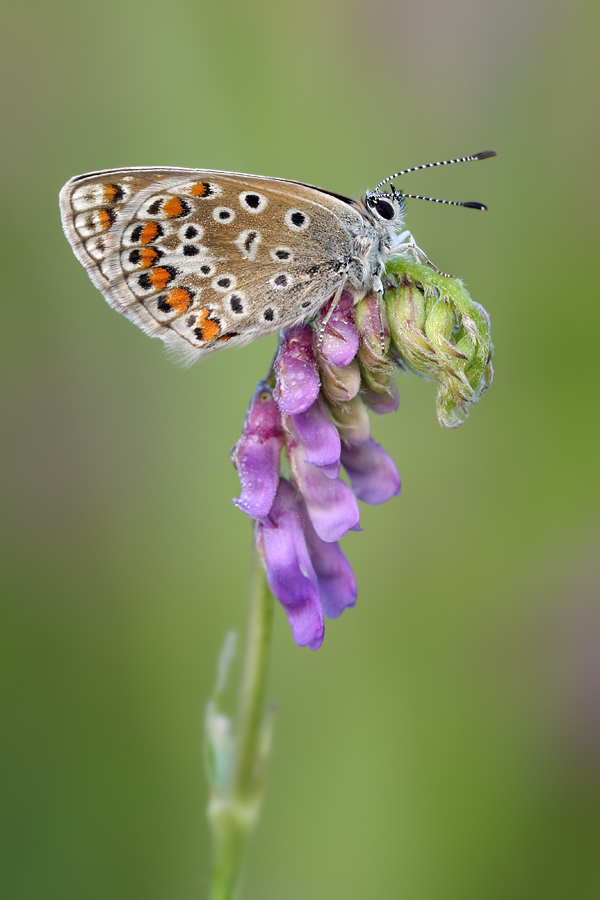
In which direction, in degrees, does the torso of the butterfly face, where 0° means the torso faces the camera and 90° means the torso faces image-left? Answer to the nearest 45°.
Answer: approximately 270°
